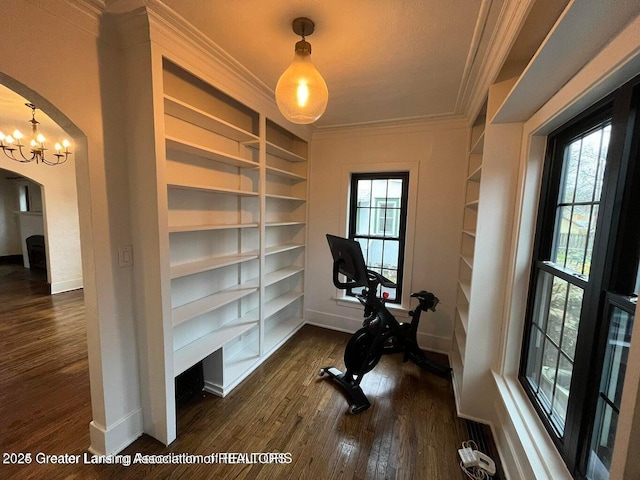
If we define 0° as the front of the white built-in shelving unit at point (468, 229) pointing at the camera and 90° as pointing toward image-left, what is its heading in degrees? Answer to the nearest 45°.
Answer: approximately 90°

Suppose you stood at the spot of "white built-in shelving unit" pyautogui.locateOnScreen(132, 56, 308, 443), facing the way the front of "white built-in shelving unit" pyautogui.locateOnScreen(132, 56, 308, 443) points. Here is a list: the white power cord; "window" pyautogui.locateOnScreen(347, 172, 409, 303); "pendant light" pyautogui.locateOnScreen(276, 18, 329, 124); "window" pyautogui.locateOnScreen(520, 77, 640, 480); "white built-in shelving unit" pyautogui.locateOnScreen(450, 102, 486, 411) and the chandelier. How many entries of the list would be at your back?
1

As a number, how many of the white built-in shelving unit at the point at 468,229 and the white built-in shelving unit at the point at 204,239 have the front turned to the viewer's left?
1

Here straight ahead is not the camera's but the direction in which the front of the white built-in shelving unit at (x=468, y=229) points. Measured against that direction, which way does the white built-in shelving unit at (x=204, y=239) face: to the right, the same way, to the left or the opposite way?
the opposite way

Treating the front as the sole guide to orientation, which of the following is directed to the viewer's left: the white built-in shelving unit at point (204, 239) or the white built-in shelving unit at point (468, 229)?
the white built-in shelving unit at point (468, 229)

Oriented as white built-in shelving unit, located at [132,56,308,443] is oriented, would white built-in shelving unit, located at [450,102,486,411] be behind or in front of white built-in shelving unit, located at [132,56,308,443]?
in front

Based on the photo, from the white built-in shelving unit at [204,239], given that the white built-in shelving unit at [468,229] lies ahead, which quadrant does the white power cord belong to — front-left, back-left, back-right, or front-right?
front-right

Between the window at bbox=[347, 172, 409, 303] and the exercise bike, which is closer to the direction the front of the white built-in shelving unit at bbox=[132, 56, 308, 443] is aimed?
the exercise bike

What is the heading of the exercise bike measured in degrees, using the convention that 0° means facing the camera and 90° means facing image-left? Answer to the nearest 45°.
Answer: approximately 45°

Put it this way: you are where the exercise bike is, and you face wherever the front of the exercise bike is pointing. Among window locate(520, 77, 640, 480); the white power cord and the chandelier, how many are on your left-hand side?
2

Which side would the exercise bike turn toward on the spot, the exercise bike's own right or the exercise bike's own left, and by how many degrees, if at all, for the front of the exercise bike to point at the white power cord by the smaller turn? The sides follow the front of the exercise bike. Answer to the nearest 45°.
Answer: approximately 90° to the exercise bike's own left

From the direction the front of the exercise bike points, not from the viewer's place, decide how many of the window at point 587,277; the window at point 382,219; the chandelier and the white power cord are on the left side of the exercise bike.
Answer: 2

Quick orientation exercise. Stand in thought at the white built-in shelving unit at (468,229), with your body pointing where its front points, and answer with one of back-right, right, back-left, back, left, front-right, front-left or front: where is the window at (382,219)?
front

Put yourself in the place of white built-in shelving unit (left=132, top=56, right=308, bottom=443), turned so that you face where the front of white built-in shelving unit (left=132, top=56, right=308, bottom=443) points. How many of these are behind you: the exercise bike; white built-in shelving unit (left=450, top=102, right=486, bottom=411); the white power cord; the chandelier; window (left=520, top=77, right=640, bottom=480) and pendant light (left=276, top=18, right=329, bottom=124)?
1
